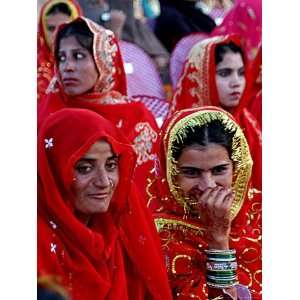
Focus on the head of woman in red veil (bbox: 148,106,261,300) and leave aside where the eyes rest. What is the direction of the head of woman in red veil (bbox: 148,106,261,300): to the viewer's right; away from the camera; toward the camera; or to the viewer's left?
toward the camera

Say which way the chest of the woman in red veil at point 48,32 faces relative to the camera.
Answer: toward the camera

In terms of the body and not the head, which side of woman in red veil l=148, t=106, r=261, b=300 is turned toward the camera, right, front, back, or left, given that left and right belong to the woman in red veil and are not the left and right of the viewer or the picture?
front

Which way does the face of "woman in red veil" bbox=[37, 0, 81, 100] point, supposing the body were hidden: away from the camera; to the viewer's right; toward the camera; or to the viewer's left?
toward the camera

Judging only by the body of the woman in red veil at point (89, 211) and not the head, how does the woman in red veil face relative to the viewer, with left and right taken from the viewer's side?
facing the viewer and to the right of the viewer

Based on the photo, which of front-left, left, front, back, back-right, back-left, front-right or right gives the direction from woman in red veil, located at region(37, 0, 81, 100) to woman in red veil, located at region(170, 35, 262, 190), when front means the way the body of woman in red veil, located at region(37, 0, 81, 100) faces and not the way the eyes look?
left

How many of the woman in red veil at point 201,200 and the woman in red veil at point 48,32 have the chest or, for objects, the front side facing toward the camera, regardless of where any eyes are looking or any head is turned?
2

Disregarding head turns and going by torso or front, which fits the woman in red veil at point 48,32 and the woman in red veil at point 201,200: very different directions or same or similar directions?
same or similar directions

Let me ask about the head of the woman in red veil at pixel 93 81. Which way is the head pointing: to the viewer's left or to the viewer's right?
to the viewer's left

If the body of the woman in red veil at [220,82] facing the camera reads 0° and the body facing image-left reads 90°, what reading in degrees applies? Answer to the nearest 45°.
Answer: approximately 315°
